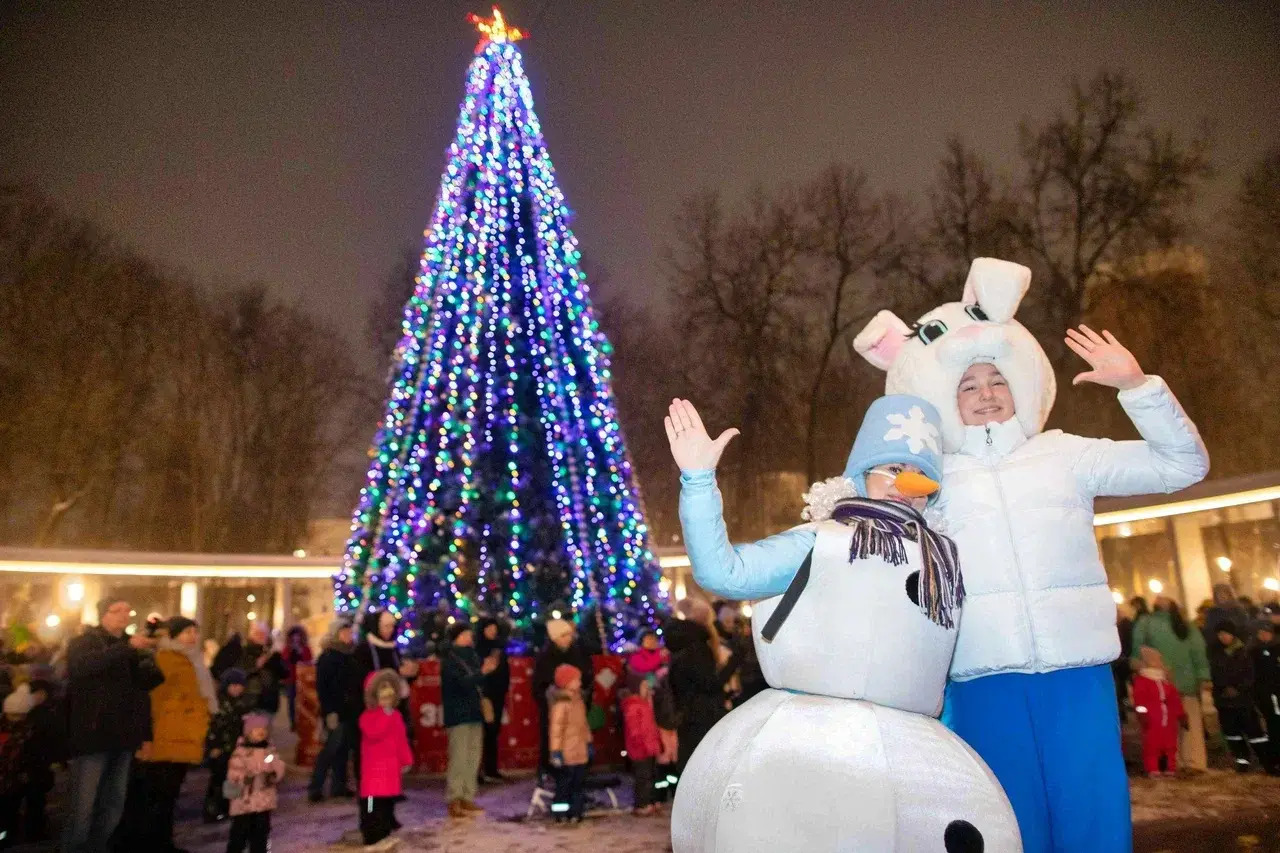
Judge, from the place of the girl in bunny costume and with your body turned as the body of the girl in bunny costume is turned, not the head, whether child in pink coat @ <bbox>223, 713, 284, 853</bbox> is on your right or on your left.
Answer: on your right

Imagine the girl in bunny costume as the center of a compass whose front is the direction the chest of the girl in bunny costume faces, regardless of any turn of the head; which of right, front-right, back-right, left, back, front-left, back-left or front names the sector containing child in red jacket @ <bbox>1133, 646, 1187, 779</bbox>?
back

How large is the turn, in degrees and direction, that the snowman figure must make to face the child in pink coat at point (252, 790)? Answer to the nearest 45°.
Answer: approximately 180°

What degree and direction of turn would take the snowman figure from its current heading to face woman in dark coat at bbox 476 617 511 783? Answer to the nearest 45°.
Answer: approximately 180°

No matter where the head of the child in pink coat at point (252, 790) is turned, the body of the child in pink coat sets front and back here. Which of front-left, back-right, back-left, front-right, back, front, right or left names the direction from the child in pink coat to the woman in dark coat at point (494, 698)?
back-left

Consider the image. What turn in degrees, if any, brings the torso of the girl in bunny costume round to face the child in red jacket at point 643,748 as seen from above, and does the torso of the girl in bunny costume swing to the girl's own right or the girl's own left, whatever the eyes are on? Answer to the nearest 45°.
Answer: approximately 135° to the girl's own right

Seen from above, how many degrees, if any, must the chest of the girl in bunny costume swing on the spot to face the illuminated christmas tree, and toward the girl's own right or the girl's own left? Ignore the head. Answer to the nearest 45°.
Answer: approximately 135° to the girl's own right

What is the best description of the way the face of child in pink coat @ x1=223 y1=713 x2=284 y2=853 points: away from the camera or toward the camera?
toward the camera

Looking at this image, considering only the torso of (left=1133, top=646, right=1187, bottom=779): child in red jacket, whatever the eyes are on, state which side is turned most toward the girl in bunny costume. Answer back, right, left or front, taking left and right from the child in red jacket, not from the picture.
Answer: front

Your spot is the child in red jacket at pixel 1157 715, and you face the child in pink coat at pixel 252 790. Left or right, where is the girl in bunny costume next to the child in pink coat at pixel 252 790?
left

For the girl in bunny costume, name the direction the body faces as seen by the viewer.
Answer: toward the camera

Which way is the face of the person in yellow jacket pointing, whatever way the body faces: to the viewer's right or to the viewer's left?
to the viewer's right

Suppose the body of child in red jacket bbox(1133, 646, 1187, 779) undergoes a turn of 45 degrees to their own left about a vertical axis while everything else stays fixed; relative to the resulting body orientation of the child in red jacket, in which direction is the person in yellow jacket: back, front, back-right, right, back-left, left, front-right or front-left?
right
